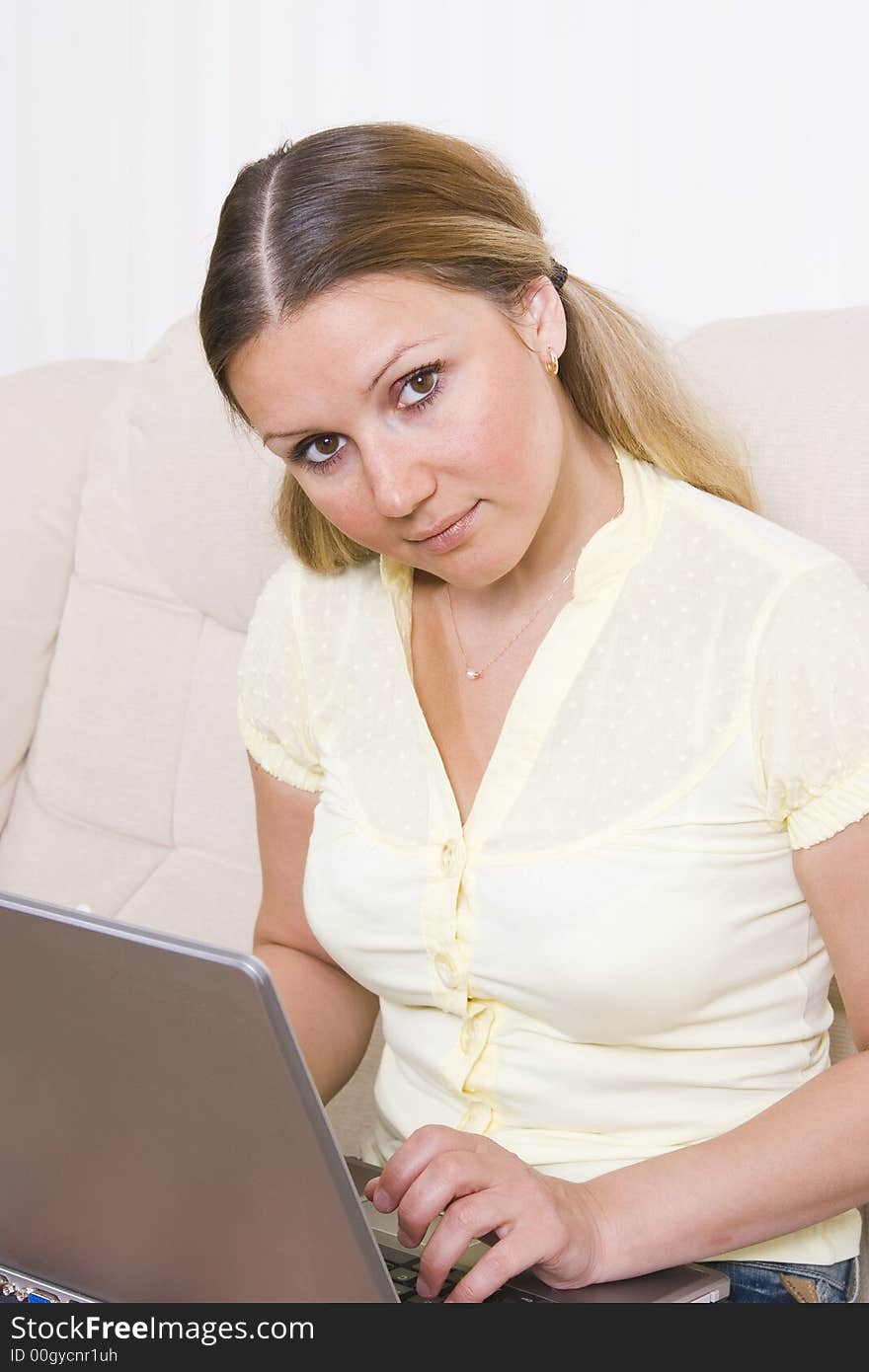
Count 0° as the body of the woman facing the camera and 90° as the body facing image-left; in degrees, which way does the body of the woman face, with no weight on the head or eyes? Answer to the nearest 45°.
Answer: approximately 45°

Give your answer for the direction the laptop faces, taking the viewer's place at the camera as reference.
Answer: facing away from the viewer and to the right of the viewer
